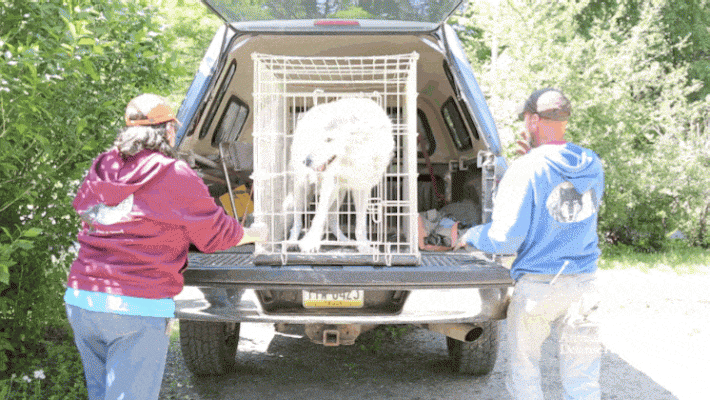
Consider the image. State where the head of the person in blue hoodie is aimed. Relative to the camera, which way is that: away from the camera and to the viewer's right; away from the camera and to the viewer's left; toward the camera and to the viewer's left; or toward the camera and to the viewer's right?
away from the camera and to the viewer's left

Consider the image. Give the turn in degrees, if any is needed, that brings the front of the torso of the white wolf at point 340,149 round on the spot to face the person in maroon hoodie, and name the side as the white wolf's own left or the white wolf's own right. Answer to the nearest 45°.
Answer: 0° — it already faces them

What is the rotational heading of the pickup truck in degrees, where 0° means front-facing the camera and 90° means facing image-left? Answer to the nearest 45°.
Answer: approximately 180°

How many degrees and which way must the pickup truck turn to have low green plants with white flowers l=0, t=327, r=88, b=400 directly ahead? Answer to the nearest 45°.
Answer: approximately 90° to its left

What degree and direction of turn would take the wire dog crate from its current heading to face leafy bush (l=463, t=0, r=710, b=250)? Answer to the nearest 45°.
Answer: approximately 135° to its left

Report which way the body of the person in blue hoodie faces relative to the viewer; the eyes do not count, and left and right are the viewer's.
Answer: facing away from the viewer and to the left of the viewer

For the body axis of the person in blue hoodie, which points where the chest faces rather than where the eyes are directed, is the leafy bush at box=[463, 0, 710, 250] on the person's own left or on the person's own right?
on the person's own right

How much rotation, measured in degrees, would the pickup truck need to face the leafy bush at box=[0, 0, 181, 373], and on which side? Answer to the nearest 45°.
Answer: approximately 90° to its left

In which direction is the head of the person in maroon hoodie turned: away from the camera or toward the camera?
away from the camera

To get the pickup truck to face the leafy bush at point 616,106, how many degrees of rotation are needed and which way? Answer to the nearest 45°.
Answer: approximately 45° to its right

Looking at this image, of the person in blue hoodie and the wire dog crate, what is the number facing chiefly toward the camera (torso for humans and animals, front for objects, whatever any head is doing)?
1
